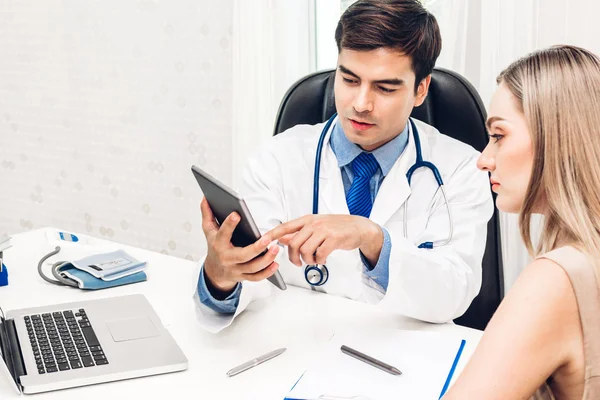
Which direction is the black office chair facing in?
toward the camera

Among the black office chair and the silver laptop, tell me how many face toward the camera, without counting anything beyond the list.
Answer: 1

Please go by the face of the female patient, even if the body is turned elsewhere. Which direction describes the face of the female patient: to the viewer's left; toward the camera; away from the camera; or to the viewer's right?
to the viewer's left

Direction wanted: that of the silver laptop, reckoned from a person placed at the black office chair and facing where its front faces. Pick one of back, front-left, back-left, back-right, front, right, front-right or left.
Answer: front-right

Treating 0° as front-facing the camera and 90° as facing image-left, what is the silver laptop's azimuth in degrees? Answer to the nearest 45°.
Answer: approximately 270°

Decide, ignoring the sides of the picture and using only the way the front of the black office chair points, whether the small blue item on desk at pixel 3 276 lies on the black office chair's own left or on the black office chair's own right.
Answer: on the black office chair's own right

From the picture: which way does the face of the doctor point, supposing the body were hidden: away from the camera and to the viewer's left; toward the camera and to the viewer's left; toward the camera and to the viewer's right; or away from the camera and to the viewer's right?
toward the camera and to the viewer's left

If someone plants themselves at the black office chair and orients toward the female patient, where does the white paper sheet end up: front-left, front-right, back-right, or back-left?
front-right

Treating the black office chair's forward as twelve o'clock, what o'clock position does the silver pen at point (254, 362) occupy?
The silver pen is roughly at 1 o'clock from the black office chair.

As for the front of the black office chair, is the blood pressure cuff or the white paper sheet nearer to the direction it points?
the white paper sheet

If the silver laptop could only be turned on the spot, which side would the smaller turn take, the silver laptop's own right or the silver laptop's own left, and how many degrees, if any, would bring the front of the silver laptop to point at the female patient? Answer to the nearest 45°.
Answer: approximately 45° to the silver laptop's own right

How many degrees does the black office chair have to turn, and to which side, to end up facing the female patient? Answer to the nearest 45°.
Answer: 0° — it already faces them
